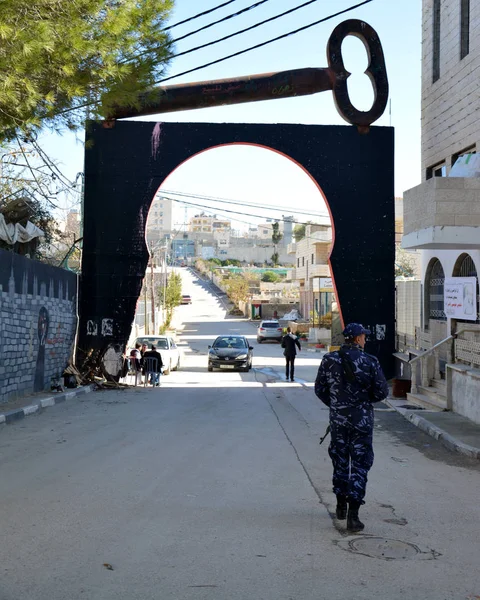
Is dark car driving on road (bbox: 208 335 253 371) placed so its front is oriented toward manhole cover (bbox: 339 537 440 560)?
yes

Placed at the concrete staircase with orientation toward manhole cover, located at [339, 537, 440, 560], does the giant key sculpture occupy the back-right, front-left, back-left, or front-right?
back-right

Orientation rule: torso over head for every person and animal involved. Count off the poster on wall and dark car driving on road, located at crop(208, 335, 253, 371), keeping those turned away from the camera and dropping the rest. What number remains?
0

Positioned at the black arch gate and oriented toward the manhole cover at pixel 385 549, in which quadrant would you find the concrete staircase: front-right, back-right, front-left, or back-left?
front-left

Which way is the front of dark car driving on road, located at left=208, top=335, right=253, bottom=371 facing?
toward the camera

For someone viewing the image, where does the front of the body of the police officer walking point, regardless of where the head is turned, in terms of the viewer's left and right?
facing away from the viewer

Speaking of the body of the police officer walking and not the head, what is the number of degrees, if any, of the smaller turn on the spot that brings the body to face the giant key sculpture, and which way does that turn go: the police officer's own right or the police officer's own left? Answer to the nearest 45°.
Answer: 0° — they already face it

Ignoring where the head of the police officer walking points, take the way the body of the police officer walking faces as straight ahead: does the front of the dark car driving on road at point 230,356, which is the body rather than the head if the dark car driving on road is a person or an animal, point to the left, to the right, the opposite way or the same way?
the opposite way
